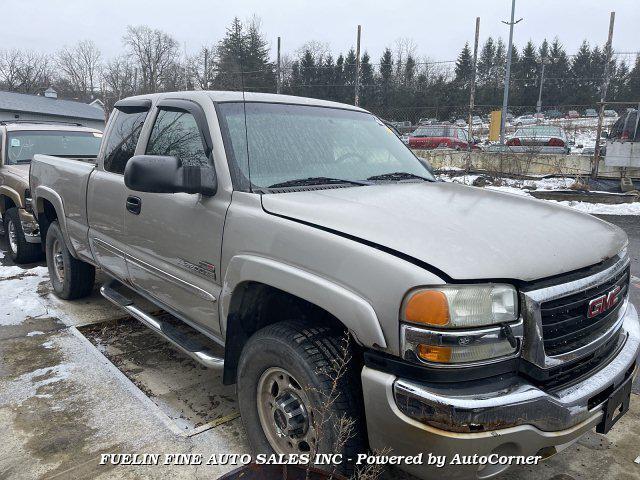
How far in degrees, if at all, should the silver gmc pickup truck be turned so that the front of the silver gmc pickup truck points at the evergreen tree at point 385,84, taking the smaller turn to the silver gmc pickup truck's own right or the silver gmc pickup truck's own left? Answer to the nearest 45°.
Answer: approximately 135° to the silver gmc pickup truck's own left

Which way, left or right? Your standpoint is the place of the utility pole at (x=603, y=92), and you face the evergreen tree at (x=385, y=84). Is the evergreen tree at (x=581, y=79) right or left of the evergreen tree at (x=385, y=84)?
right

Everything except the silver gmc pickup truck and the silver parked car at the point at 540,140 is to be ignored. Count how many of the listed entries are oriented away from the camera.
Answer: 1

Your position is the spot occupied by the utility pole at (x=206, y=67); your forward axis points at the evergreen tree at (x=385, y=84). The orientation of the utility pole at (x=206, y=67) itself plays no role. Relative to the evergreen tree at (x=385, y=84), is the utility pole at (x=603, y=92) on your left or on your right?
right

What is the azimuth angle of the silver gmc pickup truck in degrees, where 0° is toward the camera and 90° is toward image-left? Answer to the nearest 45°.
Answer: approximately 315°

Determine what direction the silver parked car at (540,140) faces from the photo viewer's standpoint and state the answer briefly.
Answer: facing away from the viewer

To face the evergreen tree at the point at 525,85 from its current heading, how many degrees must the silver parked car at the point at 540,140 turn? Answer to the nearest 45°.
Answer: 0° — it already faces it

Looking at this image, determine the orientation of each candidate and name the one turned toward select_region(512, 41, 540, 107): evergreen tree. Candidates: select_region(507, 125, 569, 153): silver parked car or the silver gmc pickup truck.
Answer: the silver parked car

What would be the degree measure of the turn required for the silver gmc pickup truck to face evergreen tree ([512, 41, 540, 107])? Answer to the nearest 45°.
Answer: approximately 135° to its left

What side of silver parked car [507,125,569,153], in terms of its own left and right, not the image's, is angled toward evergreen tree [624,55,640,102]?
front

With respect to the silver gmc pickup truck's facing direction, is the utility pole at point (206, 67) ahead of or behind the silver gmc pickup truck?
behind

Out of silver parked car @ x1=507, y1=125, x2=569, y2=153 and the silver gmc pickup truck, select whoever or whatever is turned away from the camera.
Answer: the silver parked car

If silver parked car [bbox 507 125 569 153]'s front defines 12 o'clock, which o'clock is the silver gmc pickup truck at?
The silver gmc pickup truck is roughly at 6 o'clock from the silver parked car.
